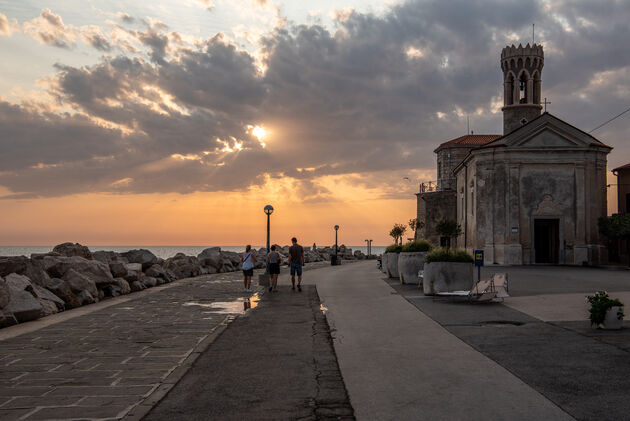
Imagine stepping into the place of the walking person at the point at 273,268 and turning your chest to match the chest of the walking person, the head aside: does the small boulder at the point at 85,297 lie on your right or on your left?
on your left

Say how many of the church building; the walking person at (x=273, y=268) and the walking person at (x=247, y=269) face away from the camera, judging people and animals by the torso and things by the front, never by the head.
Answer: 2

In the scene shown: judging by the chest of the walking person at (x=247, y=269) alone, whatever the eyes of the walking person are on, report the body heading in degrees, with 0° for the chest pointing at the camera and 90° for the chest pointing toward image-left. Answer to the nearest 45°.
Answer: approximately 180°

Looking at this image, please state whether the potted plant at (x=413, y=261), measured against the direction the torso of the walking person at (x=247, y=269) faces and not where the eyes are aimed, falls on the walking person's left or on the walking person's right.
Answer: on the walking person's right

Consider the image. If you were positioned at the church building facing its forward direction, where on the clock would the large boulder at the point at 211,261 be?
The large boulder is roughly at 2 o'clock from the church building.

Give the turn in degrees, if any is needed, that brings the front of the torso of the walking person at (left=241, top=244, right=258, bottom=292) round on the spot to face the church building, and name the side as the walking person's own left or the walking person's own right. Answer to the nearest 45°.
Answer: approximately 45° to the walking person's own right

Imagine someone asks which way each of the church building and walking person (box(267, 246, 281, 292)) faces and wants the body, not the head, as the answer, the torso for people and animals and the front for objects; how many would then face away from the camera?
1

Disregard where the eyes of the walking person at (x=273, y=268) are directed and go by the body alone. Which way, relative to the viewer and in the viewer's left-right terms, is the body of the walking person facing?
facing away from the viewer

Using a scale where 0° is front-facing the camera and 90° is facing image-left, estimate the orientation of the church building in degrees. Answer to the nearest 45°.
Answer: approximately 0°

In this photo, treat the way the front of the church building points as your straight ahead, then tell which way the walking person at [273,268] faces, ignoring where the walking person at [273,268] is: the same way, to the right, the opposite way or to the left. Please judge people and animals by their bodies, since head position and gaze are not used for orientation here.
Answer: the opposite way

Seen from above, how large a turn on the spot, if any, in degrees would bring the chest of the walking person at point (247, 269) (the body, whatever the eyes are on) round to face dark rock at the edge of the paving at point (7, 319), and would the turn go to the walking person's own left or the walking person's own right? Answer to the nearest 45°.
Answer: approximately 135° to the walking person's own left
